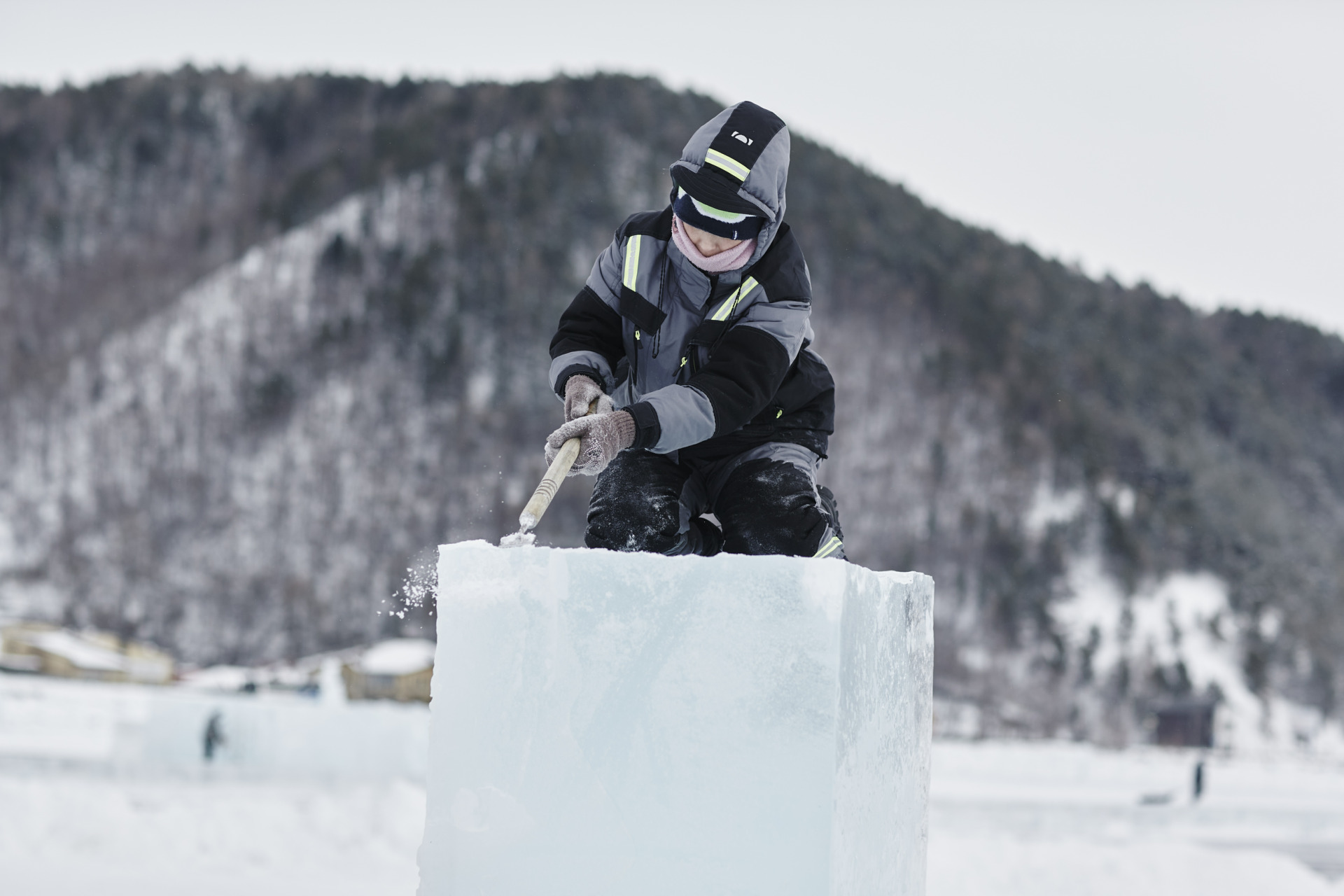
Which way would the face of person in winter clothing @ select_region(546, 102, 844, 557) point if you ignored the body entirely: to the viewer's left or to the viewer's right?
to the viewer's left

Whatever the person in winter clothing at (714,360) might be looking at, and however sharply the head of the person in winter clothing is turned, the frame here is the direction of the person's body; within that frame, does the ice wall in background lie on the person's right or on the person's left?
on the person's right

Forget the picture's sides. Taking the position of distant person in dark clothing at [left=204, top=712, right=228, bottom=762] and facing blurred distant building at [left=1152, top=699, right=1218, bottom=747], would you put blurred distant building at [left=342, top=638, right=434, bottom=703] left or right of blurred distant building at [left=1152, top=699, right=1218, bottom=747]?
left

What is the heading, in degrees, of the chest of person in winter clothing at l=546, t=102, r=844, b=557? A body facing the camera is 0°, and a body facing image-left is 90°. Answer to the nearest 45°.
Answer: approximately 45°

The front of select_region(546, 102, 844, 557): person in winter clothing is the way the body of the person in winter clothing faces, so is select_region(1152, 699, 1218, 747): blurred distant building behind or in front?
behind
